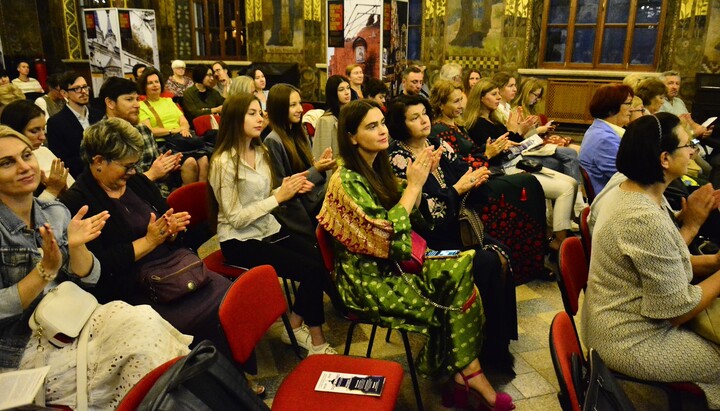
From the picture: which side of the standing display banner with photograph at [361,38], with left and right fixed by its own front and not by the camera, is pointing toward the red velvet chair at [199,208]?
front

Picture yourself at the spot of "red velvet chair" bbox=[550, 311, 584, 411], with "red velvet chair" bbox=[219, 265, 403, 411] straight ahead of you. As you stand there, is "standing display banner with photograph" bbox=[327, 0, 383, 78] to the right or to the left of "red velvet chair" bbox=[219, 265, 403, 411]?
right

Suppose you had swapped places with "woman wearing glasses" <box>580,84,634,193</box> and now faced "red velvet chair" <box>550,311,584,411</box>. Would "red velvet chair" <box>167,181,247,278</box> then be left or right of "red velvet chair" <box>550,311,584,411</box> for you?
right

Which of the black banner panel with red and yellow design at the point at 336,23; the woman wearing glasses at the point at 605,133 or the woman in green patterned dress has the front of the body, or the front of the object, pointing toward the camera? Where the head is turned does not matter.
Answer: the black banner panel with red and yellow design

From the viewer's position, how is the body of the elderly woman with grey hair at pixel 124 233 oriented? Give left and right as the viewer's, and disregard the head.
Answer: facing the viewer and to the right of the viewer

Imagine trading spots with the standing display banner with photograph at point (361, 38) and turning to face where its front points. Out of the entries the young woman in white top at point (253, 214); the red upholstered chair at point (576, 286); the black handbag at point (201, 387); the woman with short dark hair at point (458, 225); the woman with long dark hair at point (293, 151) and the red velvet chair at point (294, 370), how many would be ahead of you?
6

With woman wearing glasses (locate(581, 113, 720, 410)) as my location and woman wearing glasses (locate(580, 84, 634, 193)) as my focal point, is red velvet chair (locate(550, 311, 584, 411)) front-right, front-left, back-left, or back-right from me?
back-left

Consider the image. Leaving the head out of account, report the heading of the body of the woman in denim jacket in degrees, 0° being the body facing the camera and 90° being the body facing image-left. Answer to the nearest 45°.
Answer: approximately 315°

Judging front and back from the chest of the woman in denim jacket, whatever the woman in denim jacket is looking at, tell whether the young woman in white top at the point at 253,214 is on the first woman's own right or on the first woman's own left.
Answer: on the first woman's own left
